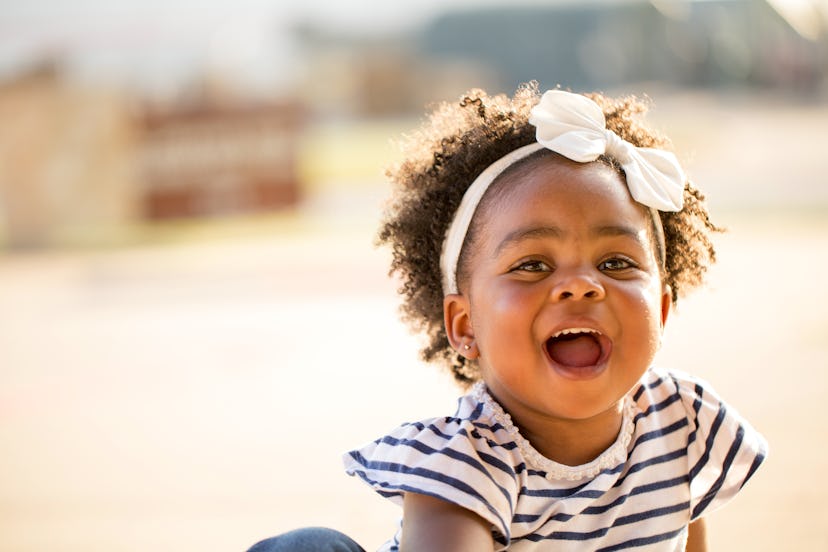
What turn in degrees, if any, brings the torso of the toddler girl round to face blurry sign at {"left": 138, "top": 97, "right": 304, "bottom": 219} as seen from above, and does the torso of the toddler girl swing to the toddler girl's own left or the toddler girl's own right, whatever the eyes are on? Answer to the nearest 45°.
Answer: approximately 180°

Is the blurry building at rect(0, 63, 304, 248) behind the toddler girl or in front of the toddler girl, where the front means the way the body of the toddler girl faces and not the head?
behind

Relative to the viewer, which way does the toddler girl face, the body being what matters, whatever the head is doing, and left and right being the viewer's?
facing the viewer
